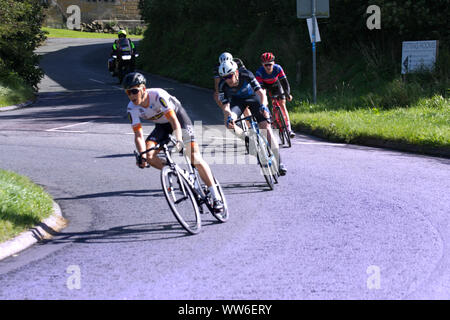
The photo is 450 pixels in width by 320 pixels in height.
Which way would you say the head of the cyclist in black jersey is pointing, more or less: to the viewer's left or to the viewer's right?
to the viewer's left

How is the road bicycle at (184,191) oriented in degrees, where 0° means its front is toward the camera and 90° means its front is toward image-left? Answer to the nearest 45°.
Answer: approximately 45°

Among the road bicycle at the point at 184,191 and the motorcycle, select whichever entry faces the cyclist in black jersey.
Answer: the motorcycle

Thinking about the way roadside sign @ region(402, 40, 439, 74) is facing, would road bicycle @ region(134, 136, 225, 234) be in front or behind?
in front

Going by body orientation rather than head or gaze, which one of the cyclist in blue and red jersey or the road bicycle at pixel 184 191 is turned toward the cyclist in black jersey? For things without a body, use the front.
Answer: the cyclist in blue and red jersey

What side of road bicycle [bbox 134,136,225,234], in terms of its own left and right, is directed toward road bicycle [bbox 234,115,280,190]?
back

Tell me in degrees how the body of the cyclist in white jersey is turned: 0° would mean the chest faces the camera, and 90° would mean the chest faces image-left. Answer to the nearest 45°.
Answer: approximately 45°

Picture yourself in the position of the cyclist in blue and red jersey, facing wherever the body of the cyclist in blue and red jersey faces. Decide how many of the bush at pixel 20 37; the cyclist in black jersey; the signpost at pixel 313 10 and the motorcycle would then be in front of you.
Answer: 1

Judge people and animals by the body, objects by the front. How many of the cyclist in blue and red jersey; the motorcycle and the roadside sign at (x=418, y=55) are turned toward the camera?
3

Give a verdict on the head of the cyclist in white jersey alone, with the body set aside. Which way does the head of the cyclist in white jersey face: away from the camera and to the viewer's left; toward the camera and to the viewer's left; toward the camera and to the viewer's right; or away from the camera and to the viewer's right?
toward the camera and to the viewer's left

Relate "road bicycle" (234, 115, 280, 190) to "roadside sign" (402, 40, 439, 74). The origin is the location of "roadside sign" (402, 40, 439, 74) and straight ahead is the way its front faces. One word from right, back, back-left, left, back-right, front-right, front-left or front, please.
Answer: front

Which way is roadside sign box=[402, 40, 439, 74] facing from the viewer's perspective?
toward the camera

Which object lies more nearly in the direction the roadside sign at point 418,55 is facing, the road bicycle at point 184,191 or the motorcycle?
the road bicycle

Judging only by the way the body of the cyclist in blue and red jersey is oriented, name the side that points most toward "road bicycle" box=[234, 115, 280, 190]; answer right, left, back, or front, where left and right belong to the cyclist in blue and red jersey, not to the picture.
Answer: front

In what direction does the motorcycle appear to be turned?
toward the camera
